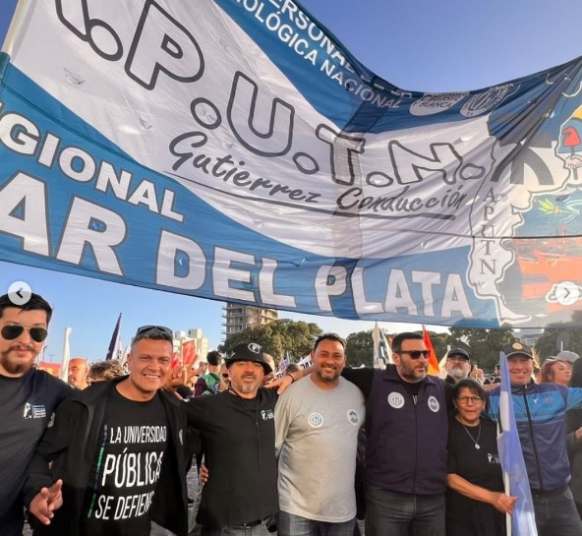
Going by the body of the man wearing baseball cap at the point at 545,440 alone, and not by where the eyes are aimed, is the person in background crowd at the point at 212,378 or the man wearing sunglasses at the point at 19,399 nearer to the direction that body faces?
the man wearing sunglasses

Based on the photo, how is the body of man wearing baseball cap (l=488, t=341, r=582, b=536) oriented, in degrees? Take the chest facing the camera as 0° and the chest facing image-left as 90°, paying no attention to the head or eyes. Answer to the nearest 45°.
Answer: approximately 0°

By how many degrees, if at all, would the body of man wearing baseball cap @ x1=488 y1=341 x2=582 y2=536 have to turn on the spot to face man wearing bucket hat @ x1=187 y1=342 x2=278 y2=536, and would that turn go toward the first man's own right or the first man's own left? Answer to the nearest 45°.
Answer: approximately 45° to the first man's own right

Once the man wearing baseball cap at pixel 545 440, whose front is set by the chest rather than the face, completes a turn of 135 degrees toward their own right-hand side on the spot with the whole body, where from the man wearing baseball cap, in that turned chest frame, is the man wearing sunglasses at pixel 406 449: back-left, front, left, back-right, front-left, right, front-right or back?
left

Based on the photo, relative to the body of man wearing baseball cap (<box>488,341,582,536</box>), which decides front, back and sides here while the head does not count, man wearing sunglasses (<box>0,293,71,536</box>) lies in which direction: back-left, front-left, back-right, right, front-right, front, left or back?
front-right

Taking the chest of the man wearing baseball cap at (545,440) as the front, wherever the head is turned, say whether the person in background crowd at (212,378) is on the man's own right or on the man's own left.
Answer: on the man's own right

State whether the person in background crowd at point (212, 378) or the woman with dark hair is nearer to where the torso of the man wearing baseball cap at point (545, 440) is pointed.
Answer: the woman with dark hair

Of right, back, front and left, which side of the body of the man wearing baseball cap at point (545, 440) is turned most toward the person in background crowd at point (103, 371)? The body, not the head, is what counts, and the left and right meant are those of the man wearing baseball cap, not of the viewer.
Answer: right

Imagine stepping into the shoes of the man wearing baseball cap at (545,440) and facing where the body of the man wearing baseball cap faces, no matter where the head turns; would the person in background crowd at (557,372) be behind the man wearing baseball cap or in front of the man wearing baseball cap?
behind

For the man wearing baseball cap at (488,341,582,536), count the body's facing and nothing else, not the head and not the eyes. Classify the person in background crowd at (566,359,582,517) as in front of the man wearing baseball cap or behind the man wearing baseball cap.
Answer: behind
